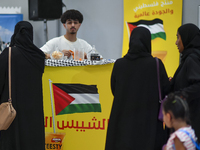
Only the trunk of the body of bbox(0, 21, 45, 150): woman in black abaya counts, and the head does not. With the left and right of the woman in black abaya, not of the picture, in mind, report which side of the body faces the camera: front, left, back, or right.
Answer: back

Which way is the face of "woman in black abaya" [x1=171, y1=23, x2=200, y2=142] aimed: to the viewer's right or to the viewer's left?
to the viewer's left

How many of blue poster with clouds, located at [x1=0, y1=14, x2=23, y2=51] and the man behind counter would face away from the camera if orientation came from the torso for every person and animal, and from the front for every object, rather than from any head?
0

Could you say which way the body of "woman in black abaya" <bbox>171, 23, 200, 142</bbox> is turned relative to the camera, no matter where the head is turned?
to the viewer's left

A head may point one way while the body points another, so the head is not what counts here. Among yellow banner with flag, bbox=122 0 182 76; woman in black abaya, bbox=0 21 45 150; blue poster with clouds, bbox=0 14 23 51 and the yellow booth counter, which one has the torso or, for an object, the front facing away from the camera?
the woman in black abaya

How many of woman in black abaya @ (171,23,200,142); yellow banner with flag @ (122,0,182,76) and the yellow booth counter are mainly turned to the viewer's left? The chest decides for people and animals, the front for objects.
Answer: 1

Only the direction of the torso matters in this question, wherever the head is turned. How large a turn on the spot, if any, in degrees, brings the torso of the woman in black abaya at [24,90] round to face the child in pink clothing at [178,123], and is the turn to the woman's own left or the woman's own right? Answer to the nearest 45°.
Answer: approximately 135° to the woman's own right
